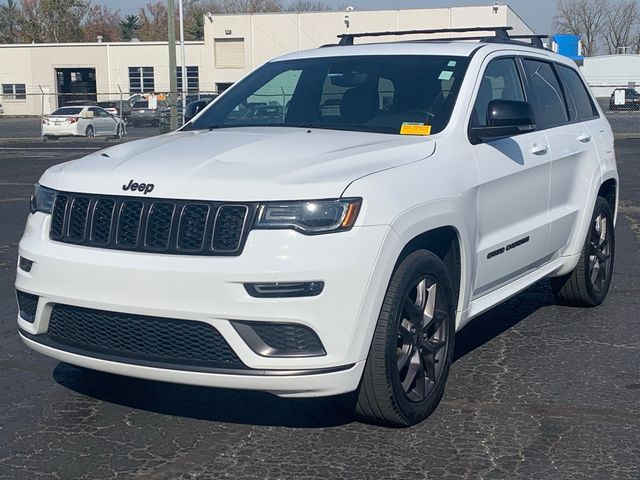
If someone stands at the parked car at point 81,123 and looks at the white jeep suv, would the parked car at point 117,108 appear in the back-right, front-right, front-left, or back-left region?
back-left

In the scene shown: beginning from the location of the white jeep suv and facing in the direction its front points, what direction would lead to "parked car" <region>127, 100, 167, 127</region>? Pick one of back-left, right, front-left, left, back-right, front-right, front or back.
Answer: back-right

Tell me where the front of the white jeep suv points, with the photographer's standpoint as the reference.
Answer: facing the viewer and to the left of the viewer

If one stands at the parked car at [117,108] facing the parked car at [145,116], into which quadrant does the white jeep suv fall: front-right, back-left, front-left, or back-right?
front-right

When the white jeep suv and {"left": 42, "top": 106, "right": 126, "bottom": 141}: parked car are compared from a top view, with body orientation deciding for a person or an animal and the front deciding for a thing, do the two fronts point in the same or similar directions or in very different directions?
very different directions
